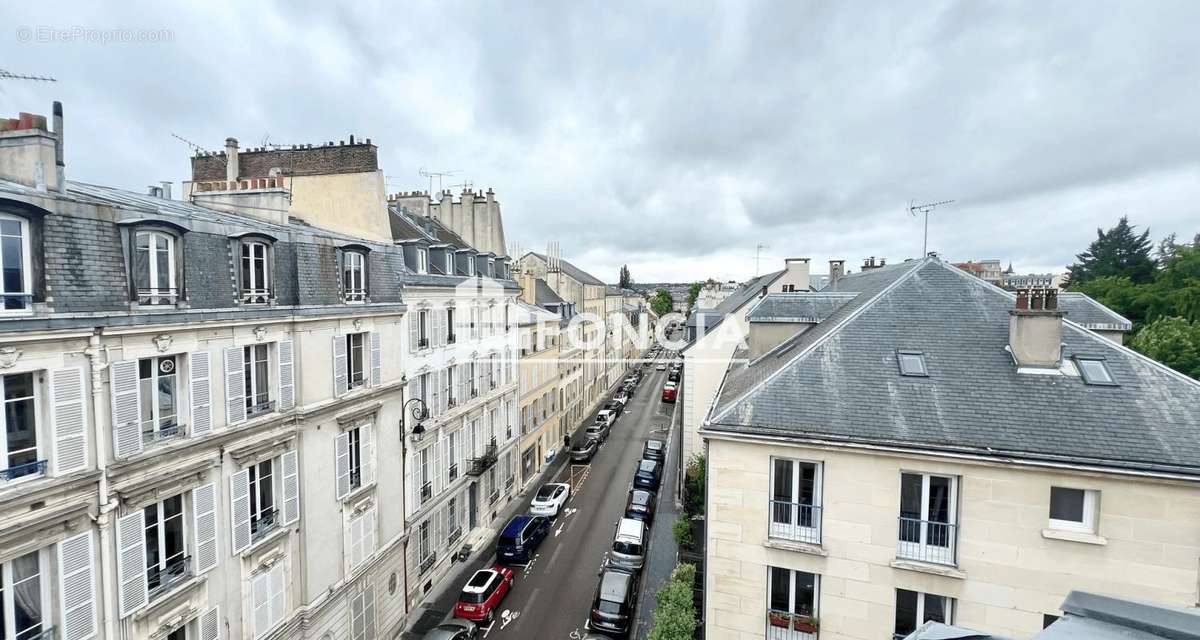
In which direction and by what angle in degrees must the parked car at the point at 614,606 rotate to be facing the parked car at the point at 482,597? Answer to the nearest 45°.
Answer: approximately 90° to its left

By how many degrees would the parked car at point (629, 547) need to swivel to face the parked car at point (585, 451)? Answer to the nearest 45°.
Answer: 0° — it already faces it

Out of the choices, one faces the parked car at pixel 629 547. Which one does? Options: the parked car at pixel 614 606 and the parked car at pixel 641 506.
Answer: the parked car at pixel 614 606

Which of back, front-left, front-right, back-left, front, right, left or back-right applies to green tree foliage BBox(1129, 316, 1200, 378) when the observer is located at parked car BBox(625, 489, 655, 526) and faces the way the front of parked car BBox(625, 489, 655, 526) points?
right

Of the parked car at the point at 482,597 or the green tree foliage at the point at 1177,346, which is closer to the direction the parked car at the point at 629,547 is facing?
the green tree foliage

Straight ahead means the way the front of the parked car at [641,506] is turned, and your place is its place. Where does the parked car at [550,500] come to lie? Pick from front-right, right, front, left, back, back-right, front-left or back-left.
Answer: left

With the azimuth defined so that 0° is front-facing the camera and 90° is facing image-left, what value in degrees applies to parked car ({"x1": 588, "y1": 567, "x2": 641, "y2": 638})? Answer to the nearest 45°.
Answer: approximately 180°

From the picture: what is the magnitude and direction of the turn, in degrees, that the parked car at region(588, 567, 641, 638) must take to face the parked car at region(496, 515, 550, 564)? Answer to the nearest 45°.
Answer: approximately 45° to its left

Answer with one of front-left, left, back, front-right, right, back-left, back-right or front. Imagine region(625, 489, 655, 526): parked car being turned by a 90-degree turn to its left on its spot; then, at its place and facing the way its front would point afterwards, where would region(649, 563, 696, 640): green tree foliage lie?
left

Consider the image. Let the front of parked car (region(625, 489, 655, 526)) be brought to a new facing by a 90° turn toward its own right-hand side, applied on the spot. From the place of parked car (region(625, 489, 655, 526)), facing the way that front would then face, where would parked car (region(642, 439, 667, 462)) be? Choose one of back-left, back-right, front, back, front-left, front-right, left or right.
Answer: left

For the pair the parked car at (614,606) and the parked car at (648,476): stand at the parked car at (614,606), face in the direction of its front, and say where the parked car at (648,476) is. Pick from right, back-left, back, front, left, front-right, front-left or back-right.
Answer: front

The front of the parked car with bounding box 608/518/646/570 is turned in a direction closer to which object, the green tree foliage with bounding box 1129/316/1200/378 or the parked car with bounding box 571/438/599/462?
the parked car

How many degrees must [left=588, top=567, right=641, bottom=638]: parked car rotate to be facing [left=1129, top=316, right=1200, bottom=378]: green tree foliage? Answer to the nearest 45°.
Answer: approximately 90° to its right

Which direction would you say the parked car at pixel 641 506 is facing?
away from the camera

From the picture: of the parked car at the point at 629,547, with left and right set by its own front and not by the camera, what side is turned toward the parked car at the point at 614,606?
back

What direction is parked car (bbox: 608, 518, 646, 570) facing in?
away from the camera

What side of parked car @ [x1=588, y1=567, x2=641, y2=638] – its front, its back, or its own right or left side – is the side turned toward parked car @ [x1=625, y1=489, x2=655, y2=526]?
front
